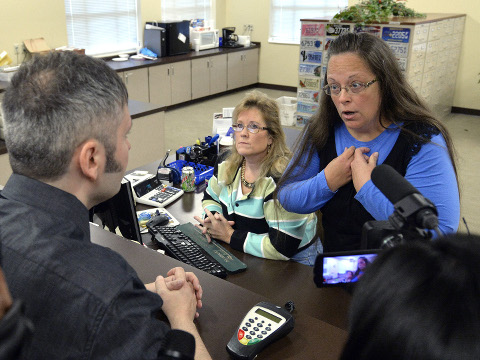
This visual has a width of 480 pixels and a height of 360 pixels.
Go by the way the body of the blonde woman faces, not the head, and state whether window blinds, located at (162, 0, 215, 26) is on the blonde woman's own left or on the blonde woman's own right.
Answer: on the blonde woman's own right

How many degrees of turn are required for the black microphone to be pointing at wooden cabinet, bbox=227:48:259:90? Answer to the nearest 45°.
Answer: approximately 45° to its right

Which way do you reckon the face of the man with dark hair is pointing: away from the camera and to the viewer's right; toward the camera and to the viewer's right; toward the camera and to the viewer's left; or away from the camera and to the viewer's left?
away from the camera and to the viewer's right

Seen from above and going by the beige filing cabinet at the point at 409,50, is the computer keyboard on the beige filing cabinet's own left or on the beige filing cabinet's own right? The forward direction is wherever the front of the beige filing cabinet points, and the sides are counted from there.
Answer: on the beige filing cabinet's own right

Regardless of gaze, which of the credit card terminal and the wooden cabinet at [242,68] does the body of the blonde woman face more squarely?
the credit card terminal

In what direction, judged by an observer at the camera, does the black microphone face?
facing away from the viewer and to the left of the viewer

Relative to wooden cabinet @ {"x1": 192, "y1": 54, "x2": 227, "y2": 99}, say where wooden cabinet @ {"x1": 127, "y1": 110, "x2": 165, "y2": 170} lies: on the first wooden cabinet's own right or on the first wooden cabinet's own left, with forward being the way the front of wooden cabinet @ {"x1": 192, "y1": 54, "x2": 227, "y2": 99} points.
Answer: on the first wooden cabinet's own right
